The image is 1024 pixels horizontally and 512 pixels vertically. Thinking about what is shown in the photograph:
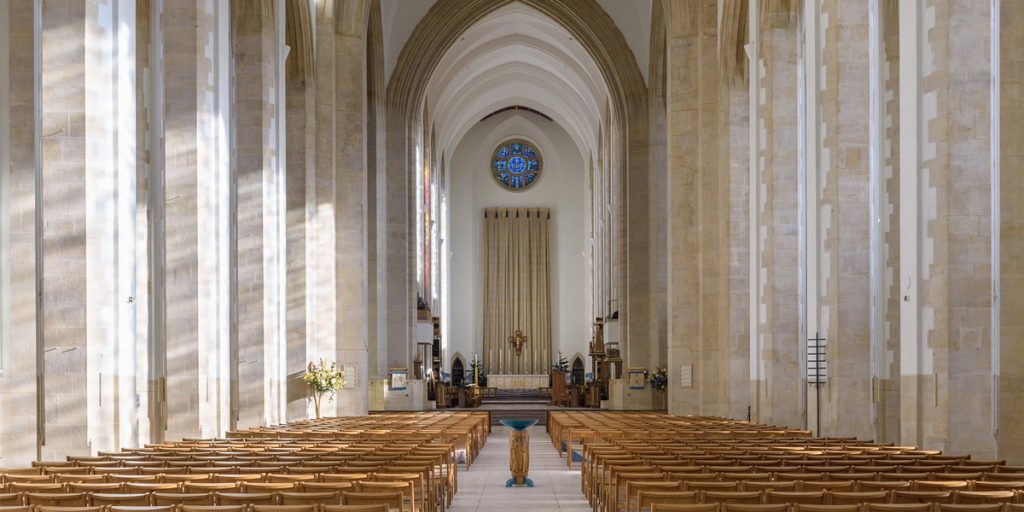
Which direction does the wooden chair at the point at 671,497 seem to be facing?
away from the camera

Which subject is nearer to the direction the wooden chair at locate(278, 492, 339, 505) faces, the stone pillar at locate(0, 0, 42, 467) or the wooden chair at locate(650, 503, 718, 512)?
the stone pillar

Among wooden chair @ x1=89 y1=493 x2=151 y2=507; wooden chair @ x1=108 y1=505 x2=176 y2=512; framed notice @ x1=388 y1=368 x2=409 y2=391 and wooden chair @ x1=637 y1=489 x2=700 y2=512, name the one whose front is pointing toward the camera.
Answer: the framed notice

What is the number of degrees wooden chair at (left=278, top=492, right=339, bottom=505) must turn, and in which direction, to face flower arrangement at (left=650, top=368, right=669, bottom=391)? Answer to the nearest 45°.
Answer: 0° — it already faces it

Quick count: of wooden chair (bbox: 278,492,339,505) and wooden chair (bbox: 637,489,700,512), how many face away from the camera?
2

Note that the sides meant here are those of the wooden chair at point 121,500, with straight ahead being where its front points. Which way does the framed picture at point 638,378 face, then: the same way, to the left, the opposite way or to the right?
the opposite way

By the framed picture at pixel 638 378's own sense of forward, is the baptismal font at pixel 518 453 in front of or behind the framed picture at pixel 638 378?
in front

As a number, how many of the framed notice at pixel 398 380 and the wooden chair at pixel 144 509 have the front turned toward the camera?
1

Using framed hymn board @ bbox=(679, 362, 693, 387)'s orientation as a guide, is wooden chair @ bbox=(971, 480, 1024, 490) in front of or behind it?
in front

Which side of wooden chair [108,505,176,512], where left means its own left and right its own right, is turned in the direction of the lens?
back

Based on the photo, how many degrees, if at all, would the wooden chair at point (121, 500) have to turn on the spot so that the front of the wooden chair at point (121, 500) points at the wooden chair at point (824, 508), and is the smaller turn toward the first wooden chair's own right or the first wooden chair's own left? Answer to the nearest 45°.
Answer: approximately 135° to the first wooden chair's own right

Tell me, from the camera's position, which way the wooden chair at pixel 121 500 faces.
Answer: facing away from the viewer
